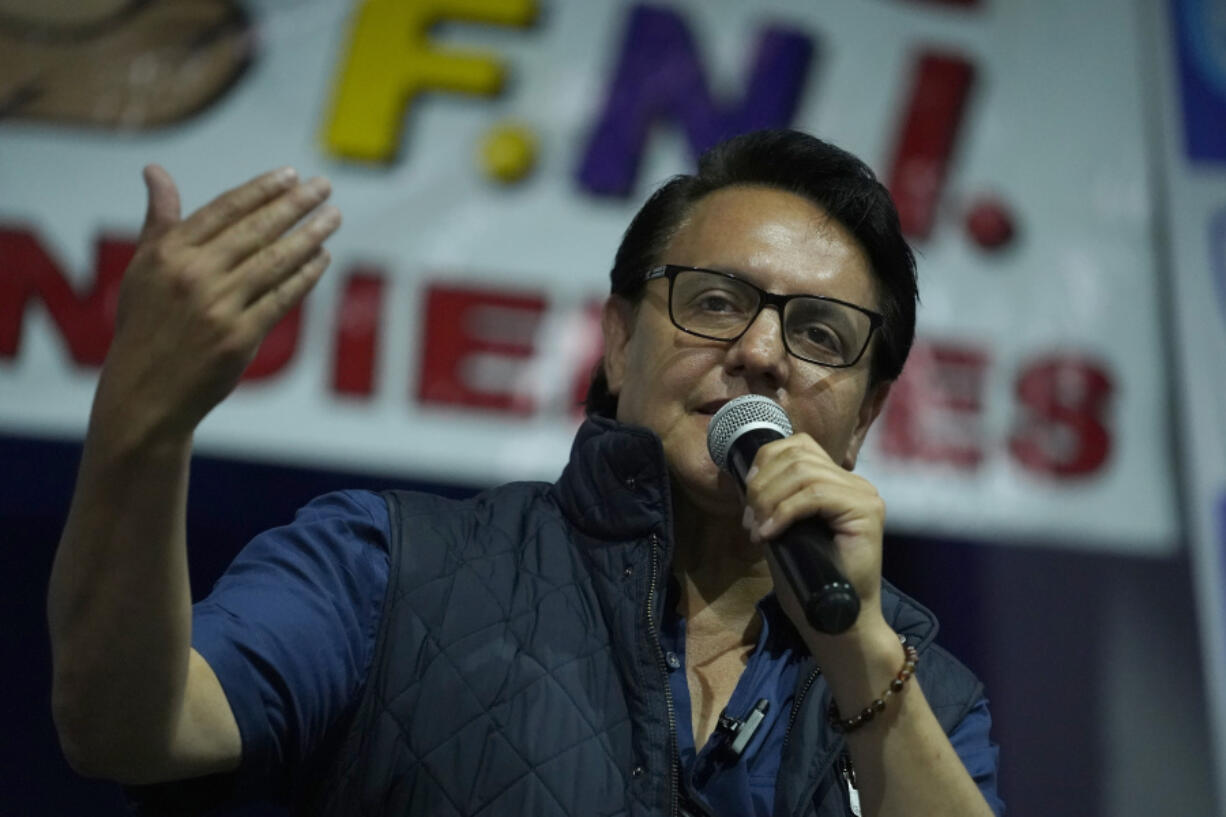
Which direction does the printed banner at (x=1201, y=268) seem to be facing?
toward the camera

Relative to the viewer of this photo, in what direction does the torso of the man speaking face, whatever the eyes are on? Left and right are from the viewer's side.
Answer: facing the viewer and to the right of the viewer

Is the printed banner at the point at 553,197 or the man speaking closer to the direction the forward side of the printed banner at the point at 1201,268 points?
the man speaking

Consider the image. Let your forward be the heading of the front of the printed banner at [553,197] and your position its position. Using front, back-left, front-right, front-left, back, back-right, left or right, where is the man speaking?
front

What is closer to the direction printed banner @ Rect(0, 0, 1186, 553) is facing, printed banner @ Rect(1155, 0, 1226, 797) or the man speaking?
the man speaking

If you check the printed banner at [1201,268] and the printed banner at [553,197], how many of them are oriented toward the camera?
2

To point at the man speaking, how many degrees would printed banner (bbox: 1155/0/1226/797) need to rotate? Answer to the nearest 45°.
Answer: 0° — it already faces them

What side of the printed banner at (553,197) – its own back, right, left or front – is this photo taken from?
front

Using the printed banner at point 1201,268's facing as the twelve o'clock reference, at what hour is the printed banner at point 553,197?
the printed banner at point 553,197 is roughly at 2 o'clock from the printed banner at point 1201,268.

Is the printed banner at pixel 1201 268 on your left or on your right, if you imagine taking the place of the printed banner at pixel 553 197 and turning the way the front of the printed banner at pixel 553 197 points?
on your left
